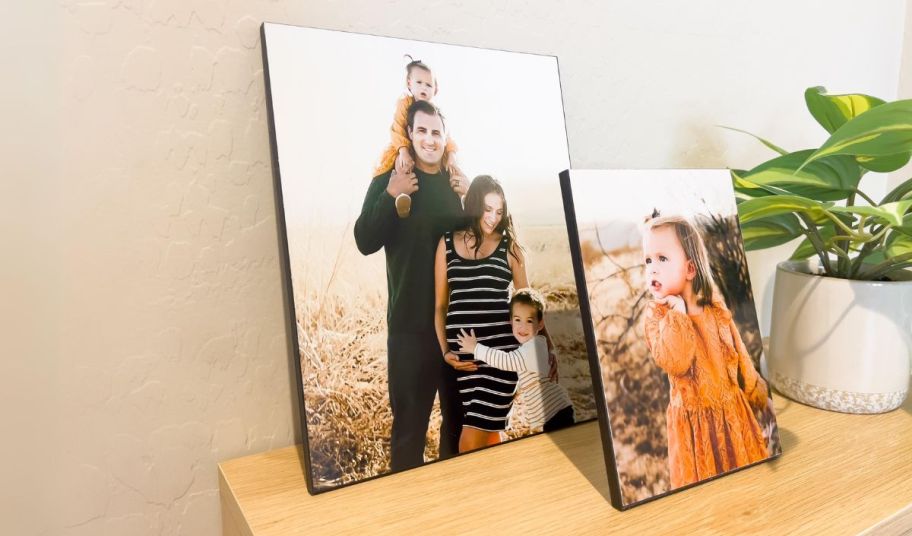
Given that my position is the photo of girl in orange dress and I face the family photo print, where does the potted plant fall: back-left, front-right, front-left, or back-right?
back-right

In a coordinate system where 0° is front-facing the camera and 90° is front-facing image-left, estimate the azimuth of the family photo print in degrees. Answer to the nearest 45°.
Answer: approximately 315°

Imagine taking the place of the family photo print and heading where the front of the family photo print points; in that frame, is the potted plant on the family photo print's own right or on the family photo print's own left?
on the family photo print's own left

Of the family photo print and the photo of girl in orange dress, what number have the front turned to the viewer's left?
0

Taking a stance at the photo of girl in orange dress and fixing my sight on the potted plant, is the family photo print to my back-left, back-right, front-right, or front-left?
back-left

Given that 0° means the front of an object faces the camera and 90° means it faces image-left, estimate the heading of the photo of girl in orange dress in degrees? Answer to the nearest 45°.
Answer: approximately 315°
